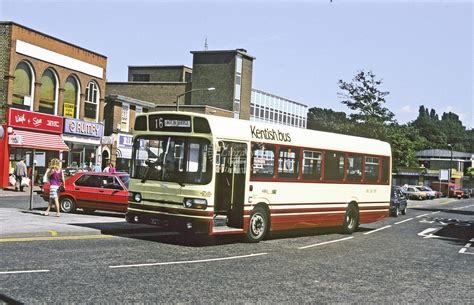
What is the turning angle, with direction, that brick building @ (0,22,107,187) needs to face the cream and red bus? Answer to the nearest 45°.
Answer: approximately 45° to its right

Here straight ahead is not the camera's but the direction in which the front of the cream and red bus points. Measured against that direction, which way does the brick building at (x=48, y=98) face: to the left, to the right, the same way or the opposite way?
to the left

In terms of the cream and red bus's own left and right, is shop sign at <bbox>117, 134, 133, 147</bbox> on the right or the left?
on its right

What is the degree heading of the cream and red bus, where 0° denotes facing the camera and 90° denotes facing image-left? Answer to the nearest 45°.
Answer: approximately 45°

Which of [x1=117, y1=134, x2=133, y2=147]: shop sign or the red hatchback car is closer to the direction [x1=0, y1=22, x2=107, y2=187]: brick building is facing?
the red hatchback car

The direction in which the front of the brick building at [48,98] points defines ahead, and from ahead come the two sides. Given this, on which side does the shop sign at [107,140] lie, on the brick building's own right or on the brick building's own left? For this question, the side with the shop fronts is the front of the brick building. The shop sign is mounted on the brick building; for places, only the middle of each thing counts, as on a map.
on the brick building's own left

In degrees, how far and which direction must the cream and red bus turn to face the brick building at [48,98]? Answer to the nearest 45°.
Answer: approximately 90° to its right

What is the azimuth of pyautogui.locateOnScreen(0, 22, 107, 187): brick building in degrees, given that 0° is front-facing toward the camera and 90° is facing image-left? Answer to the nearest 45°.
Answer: approximately 315°

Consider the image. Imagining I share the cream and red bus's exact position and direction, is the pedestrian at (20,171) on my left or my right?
on my right
